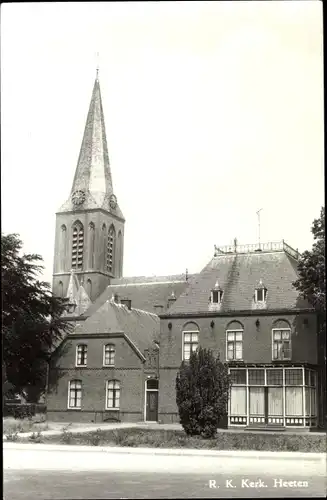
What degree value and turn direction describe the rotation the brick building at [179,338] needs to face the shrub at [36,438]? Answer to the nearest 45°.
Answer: approximately 45° to its right

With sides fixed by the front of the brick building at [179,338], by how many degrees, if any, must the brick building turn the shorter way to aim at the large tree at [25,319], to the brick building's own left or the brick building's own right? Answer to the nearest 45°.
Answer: approximately 45° to the brick building's own right

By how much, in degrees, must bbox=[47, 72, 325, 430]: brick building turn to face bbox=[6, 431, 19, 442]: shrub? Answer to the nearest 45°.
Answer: approximately 45° to its right

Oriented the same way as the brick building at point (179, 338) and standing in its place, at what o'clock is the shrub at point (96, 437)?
The shrub is roughly at 1 o'clock from the brick building.

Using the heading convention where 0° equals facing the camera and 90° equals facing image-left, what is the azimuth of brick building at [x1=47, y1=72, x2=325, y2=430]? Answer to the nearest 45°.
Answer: approximately 0°

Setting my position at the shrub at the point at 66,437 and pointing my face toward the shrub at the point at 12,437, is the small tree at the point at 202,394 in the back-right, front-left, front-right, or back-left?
back-right

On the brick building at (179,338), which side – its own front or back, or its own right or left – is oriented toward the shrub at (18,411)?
right

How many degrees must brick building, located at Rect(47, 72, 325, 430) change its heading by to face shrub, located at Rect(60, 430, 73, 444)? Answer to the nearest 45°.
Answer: approximately 45° to its right
